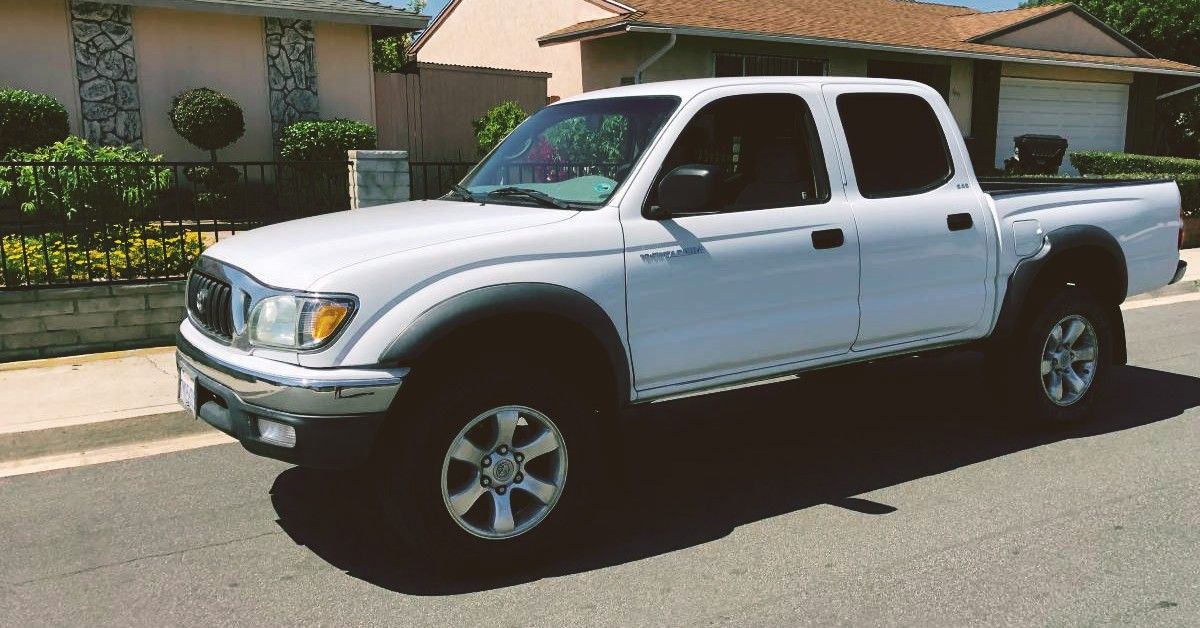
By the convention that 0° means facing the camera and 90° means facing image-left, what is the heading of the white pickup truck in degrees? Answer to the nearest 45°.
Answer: approximately 45°

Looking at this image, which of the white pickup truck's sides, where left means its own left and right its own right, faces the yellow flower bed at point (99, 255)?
right

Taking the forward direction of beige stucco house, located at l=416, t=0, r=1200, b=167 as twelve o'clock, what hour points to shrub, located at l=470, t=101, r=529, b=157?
The shrub is roughly at 3 o'clock from the beige stucco house.

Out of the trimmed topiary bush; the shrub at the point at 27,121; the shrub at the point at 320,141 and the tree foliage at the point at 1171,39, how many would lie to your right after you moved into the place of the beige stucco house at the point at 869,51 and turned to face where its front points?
3

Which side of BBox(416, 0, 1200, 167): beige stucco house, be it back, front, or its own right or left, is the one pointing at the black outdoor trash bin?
front

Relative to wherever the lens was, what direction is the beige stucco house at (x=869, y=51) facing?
facing the viewer and to the right of the viewer

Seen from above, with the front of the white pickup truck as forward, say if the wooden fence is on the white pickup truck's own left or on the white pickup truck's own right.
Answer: on the white pickup truck's own right

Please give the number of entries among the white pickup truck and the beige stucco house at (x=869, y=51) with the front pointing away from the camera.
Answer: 0

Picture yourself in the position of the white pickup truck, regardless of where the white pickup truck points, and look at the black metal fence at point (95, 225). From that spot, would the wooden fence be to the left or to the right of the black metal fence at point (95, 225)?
right

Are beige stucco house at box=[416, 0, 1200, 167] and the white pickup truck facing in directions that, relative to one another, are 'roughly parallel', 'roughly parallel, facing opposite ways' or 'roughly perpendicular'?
roughly perpendicular

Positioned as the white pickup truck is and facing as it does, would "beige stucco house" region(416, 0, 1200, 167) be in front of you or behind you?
behind
